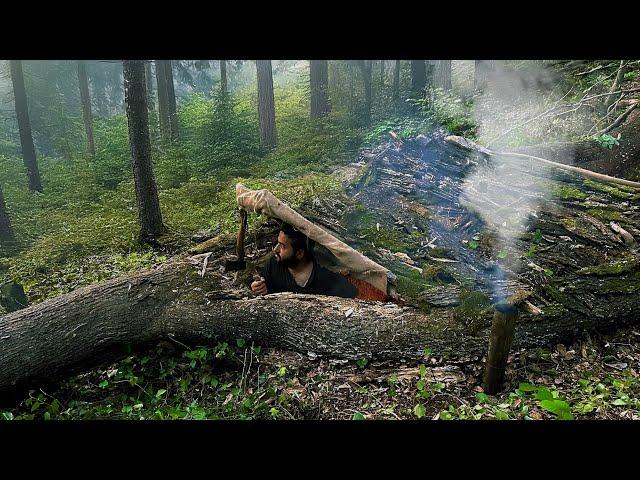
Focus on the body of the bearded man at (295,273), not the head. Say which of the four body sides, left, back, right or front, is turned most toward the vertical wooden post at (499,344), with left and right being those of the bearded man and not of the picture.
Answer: left

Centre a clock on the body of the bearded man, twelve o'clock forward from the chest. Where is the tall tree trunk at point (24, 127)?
The tall tree trunk is roughly at 2 o'clock from the bearded man.

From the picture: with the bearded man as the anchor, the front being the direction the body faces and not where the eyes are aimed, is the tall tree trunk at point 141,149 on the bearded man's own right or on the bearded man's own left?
on the bearded man's own right

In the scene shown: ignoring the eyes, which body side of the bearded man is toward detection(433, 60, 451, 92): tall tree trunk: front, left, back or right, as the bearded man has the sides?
back

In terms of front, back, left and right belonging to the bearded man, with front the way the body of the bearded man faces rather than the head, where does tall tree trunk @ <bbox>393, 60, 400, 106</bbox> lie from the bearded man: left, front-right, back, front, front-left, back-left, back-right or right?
back

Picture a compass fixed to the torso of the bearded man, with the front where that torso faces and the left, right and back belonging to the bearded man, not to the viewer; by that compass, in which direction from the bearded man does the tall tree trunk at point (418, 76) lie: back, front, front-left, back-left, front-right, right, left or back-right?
back

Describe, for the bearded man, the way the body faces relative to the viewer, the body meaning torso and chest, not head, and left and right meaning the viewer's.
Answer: facing the viewer and to the left of the viewer
